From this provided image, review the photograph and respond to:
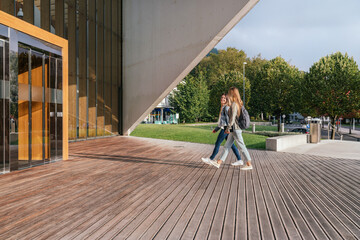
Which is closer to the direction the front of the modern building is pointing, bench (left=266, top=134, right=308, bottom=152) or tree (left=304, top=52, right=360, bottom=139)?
the bench

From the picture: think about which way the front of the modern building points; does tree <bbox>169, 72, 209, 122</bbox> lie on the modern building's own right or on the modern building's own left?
on the modern building's own left

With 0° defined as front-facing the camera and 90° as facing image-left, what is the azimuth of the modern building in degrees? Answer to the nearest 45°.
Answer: approximately 315°

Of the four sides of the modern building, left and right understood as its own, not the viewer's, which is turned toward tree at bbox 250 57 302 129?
left

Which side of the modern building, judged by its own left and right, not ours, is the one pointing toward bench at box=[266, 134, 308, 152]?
front
